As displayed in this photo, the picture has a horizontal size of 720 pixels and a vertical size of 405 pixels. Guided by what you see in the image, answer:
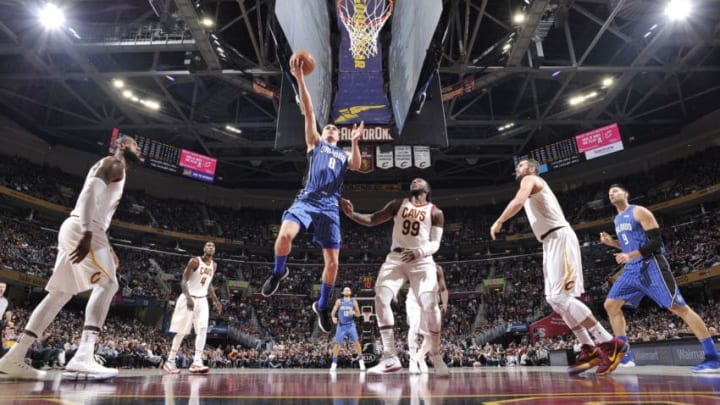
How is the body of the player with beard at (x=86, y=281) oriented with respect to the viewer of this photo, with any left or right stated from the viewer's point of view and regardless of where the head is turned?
facing to the right of the viewer

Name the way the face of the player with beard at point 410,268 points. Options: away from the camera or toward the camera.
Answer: toward the camera

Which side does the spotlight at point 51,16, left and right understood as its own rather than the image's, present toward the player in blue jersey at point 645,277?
front

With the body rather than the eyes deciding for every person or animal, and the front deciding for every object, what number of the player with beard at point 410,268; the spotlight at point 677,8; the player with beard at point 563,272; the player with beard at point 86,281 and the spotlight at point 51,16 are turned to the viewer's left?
1

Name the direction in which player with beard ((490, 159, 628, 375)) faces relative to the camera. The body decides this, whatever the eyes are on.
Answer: to the viewer's left

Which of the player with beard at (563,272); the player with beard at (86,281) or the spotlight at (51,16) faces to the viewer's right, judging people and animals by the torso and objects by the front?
the player with beard at (86,281)

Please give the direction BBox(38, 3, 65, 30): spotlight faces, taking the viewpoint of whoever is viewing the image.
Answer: facing the viewer

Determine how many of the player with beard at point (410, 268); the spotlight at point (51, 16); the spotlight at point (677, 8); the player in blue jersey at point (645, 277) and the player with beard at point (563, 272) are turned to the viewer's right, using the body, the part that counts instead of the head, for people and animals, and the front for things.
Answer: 0

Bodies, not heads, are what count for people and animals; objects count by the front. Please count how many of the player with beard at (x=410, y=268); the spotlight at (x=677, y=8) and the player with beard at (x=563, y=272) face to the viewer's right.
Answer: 0

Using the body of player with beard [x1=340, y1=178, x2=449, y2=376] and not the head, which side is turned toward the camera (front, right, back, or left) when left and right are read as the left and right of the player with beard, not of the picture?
front

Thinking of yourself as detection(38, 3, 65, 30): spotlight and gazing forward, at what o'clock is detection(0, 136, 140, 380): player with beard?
The player with beard is roughly at 12 o'clock from the spotlight.

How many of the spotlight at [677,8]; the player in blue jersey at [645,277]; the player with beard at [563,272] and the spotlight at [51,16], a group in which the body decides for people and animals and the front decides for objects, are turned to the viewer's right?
0

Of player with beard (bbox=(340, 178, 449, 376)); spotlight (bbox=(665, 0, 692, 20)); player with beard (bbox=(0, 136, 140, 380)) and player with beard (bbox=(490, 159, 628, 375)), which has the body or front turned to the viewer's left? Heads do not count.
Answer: player with beard (bbox=(490, 159, 628, 375))

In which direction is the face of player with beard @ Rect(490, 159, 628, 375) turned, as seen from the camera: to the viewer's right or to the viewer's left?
to the viewer's left

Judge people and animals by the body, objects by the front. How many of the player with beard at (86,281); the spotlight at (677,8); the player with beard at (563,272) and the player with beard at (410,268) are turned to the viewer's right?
1

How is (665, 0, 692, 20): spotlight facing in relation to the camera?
toward the camera

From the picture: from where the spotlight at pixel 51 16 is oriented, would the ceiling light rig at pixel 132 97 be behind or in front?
behind

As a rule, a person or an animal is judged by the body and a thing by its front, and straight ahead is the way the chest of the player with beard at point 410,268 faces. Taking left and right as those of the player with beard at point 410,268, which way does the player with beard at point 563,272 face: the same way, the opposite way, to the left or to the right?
to the right
